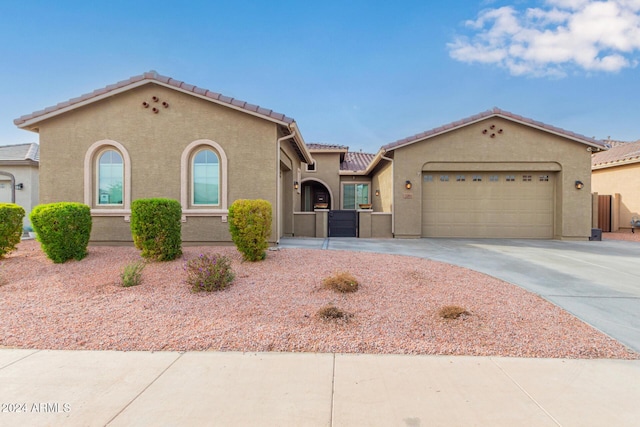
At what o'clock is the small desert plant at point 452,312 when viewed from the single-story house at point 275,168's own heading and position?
The small desert plant is roughly at 11 o'clock from the single-story house.

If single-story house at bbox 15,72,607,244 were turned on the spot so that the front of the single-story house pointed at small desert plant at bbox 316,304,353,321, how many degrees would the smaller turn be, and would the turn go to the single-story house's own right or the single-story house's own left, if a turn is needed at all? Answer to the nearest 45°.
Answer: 0° — it already faces it

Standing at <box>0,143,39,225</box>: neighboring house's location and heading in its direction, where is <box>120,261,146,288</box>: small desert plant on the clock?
The small desert plant is roughly at 12 o'clock from the neighboring house.

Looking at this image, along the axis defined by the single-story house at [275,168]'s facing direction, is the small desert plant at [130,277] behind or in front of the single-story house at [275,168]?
in front

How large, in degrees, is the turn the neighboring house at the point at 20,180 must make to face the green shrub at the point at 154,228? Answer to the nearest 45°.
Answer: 0° — it already faces it

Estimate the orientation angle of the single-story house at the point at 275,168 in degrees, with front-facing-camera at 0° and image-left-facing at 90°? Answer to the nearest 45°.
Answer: approximately 0°

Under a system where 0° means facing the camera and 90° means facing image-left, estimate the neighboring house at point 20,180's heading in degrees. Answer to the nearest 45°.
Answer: approximately 0°

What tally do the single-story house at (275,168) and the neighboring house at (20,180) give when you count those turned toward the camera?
2

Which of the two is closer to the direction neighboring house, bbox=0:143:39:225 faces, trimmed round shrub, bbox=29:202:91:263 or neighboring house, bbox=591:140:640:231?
the trimmed round shrub

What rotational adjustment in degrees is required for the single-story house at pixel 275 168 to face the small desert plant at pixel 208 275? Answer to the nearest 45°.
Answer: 0° — it already faces it

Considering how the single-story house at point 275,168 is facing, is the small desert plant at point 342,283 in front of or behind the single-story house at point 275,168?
in front

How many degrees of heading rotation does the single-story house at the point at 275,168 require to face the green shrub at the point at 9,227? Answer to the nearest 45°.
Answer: approximately 90° to its right

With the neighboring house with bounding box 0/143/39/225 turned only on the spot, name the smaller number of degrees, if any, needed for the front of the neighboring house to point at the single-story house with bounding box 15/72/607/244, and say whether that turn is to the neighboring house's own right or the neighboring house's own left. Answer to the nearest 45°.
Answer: approximately 45° to the neighboring house's own left

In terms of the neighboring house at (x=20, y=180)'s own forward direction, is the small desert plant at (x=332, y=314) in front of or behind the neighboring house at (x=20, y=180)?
in front

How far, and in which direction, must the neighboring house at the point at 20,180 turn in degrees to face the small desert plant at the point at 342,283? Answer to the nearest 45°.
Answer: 0° — it already faces it
